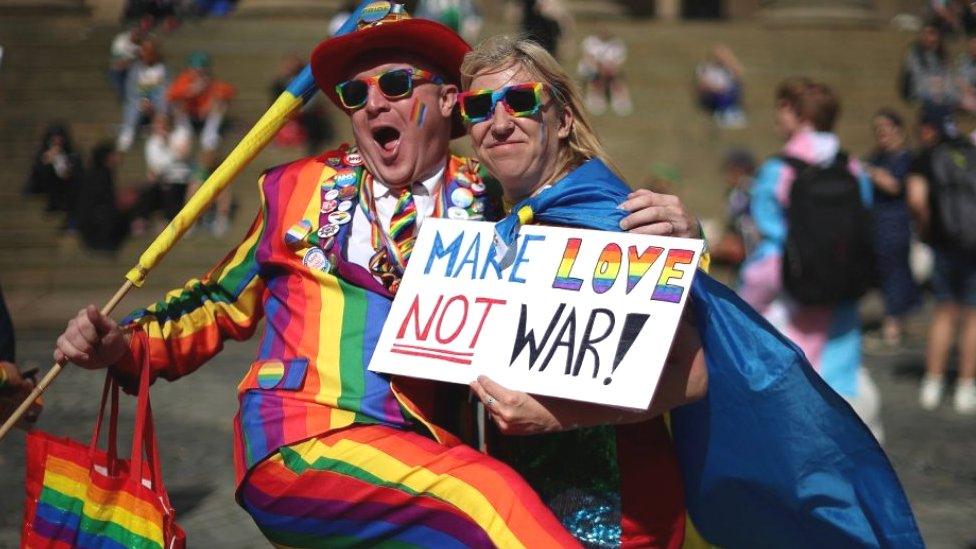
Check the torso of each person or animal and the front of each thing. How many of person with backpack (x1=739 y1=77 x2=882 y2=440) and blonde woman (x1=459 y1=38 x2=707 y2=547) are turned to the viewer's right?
0

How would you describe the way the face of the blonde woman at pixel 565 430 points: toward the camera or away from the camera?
toward the camera

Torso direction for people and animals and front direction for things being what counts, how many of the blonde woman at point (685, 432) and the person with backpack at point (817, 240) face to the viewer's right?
0

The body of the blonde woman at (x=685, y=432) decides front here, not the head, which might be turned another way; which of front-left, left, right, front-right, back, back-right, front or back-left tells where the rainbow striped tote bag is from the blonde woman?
front-right

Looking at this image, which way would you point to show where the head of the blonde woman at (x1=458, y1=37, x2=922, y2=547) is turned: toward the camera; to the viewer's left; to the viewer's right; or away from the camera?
toward the camera

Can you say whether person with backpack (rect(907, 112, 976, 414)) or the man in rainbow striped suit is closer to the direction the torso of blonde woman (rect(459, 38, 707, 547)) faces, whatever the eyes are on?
the man in rainbow striped suit

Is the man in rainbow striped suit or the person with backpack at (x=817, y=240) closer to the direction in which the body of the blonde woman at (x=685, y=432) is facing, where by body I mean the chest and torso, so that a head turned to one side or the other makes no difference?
the man in rainbow striped suit

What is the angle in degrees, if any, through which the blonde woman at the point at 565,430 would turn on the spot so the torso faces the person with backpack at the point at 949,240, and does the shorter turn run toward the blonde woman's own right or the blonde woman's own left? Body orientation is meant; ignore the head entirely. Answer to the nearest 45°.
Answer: approximately 180°

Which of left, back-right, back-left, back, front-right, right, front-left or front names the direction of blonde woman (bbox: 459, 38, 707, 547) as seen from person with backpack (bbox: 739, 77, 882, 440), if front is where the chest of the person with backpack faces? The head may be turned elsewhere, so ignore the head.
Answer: back-left

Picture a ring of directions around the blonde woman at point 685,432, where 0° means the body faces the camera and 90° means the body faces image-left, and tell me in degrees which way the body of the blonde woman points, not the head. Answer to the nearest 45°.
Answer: approximately 45°

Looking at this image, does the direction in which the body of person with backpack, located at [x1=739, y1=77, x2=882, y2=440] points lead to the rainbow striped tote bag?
no
